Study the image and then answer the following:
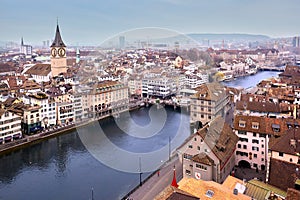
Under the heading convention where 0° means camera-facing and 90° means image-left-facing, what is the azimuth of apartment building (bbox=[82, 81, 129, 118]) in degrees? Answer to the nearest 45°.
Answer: approximately 315°

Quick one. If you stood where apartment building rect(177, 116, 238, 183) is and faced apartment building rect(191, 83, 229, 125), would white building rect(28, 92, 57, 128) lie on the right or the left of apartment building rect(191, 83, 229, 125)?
left

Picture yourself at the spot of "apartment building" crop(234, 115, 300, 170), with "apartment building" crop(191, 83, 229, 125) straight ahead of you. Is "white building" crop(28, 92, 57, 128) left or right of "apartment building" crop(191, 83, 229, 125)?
left

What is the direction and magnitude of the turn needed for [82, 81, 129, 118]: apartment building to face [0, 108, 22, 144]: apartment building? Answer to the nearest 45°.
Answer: approximately 90° to its right

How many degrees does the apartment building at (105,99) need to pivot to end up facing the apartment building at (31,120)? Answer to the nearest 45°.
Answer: approximately 90° to its right

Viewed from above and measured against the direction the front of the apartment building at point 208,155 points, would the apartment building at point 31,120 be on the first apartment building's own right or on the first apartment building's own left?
on the first apartment building's own right

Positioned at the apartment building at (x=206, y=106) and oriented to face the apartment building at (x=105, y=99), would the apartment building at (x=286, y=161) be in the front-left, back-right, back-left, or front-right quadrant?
back-left

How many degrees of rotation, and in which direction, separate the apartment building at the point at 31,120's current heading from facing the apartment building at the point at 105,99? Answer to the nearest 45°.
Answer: approximately 90° to its left
